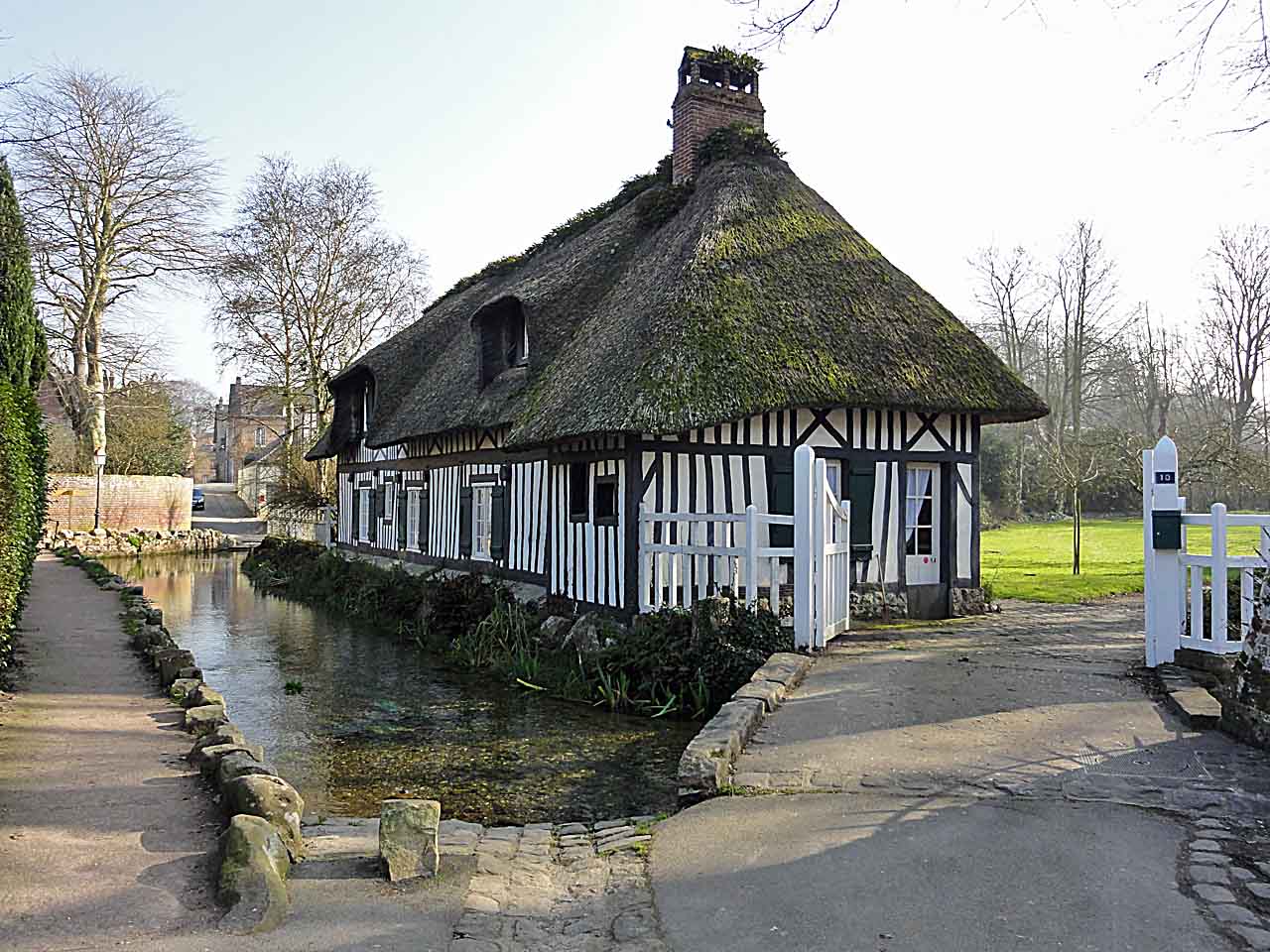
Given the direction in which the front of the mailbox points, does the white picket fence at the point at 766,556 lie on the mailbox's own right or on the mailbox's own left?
on the mailbox's own right

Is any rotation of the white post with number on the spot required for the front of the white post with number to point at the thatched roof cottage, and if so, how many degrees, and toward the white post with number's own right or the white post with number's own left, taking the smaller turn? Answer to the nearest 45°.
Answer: approximately 135° to the white post with number's own right

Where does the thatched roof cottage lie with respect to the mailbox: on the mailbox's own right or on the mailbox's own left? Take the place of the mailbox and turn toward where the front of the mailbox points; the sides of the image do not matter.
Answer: on the mailbox's own right

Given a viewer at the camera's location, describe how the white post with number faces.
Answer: facing the viewer

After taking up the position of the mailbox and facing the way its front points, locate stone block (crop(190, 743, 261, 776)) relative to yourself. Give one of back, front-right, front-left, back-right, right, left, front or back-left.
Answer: front-right

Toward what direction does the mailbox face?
toward the camera

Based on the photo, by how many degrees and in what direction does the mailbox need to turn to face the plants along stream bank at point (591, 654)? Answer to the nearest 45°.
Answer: approximately 90° to its right

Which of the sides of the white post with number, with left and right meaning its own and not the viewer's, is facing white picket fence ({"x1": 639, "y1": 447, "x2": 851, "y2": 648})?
right

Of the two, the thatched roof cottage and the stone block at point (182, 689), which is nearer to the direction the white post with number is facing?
the stone block
